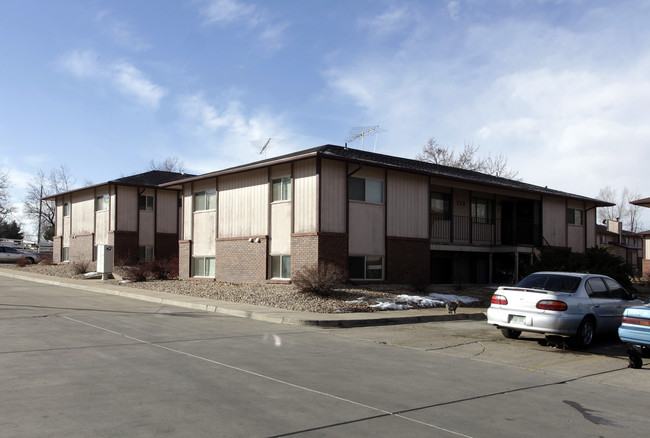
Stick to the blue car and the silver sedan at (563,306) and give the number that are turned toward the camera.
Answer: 0

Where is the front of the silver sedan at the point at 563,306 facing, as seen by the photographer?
facing away from the viewer and to the right of the viewer

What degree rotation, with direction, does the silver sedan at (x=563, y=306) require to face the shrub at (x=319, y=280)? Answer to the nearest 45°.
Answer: approximately 90° to its left

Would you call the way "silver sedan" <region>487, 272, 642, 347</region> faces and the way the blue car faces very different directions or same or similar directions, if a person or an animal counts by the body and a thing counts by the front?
same or similar directions

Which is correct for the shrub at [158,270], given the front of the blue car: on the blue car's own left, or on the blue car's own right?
on the blue car's own left

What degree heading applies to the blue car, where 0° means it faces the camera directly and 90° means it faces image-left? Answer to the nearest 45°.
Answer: approximately 225°

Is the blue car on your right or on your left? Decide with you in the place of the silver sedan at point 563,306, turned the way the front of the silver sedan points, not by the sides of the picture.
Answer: on your right

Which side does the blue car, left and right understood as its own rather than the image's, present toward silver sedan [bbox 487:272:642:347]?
left
